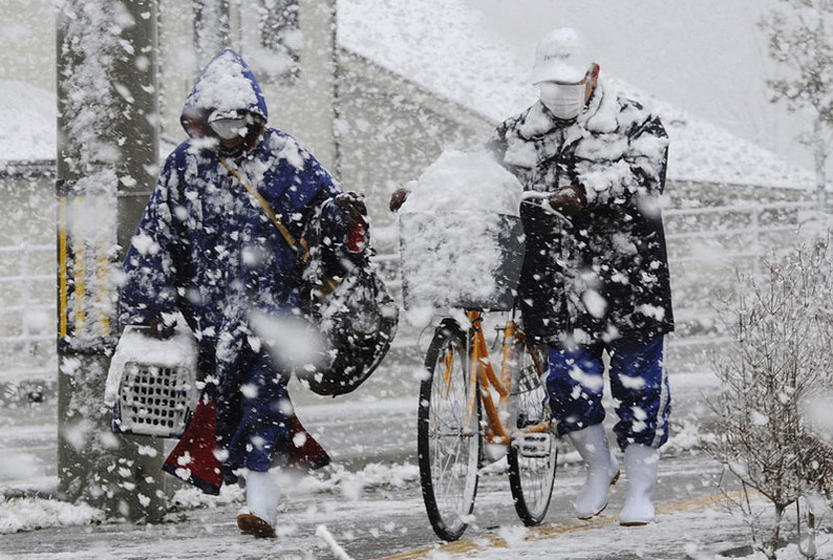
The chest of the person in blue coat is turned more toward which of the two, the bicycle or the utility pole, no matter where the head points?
the bicycle

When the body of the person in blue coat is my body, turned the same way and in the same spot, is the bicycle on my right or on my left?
on my left

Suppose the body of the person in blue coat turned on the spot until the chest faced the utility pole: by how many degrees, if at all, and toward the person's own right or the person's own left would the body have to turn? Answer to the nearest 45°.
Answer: approximately 135° to the person's own right

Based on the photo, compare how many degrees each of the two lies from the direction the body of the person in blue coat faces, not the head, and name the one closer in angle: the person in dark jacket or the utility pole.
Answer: the person in dark jacket

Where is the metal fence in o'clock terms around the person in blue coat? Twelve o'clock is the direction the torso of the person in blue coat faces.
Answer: The metal fence is roughly at 7 o'clock from the person in blue coat.

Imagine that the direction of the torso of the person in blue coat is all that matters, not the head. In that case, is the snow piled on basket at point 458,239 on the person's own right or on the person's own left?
on the person's own left

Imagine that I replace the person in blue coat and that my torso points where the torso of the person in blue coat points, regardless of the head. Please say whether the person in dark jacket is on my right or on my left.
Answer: on my left

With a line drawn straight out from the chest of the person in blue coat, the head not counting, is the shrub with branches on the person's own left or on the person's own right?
on the person's own left

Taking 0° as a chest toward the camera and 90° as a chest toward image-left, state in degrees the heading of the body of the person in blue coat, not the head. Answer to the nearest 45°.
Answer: approximately 0°
